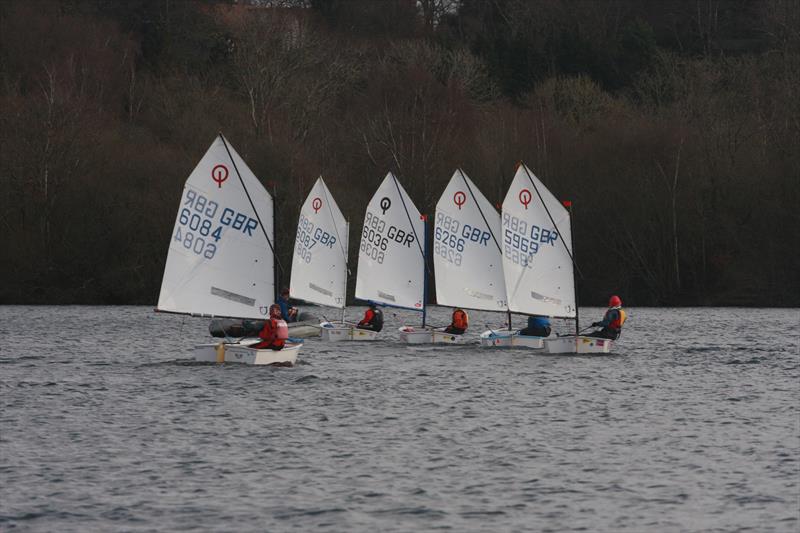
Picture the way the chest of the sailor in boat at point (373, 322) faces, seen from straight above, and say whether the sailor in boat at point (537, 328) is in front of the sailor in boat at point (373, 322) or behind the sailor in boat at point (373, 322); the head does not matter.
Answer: behind

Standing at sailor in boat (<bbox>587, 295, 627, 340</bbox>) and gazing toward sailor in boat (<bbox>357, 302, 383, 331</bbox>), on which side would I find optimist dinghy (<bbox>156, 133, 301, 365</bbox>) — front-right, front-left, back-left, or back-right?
front-left

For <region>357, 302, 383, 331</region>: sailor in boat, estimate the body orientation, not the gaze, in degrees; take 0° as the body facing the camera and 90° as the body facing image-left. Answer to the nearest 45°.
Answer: approximately 90°

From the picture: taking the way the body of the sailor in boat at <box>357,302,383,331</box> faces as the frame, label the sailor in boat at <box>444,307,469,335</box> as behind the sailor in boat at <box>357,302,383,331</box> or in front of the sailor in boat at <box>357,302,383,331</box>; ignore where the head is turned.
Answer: behind

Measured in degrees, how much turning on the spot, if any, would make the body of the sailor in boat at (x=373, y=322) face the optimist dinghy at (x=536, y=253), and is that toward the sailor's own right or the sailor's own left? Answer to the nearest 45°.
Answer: approximately 135° to the sailor's own left

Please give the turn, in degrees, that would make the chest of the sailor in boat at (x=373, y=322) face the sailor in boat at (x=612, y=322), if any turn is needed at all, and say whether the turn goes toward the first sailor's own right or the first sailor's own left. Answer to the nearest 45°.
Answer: approximately 135° to the first sailor's own left

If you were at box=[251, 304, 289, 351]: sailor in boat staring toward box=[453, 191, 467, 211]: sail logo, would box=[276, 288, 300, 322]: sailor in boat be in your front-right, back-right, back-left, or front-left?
front-left
